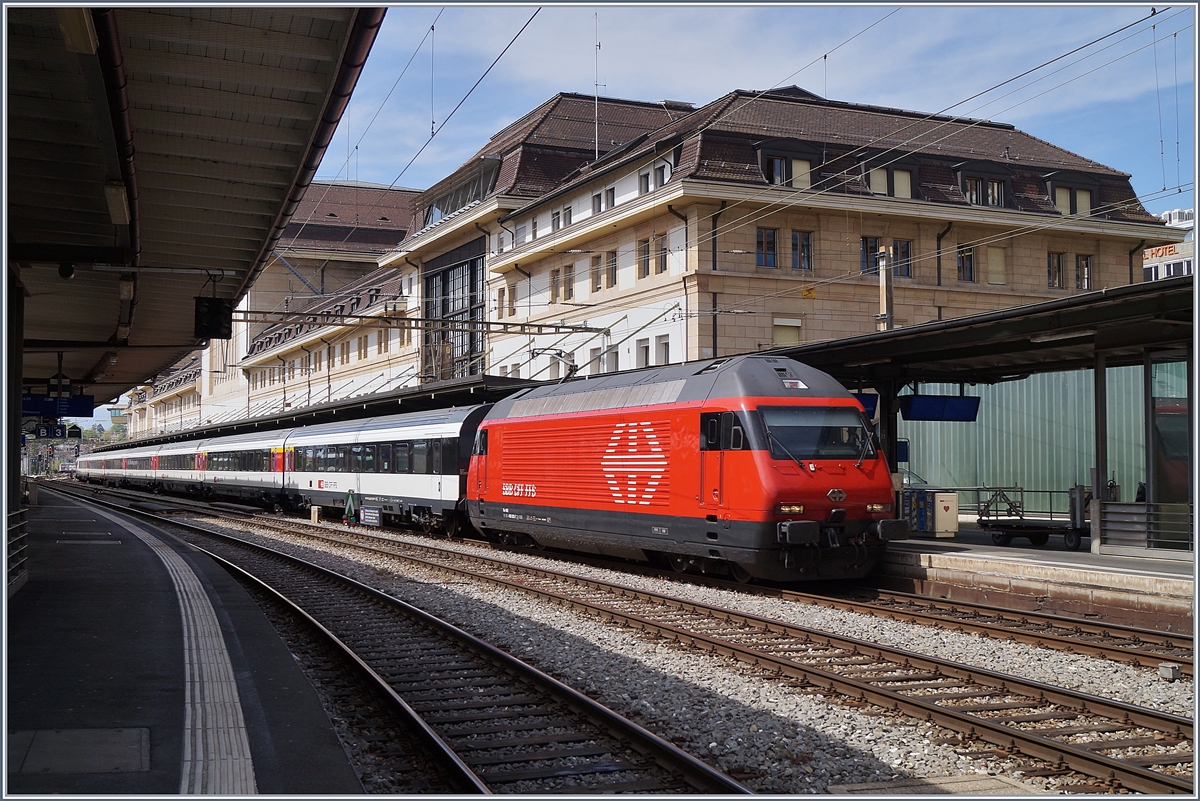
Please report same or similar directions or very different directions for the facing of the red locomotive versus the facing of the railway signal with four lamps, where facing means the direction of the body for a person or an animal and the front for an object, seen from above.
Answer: same or similar directions

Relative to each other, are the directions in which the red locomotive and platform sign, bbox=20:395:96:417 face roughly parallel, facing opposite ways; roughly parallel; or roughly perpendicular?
roughly parallel

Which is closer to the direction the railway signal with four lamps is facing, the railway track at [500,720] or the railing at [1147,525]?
the railway track

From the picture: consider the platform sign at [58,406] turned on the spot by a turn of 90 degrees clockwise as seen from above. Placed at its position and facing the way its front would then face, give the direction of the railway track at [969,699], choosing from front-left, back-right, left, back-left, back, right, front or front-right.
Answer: left

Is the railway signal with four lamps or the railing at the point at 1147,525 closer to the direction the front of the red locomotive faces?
the railing

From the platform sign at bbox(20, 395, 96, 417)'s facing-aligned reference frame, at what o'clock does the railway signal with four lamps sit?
The railway signal with four lamps is roughly at 12 o'clock from the platform sign.

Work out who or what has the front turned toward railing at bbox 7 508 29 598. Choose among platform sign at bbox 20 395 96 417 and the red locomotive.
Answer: the platform sign

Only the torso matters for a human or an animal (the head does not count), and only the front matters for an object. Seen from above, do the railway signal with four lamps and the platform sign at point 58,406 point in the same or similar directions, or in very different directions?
same or similar directions

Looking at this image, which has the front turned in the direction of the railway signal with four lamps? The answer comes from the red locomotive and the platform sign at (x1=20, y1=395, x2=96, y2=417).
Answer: the platform sign

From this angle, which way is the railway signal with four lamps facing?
toward the camera

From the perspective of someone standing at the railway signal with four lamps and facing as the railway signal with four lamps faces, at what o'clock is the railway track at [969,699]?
The railway track is roughly at 11 o'clock from the railway signal with four lamps.

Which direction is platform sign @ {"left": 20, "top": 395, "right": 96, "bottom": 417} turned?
toward the camera

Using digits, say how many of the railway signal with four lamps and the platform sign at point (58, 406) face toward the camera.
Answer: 2

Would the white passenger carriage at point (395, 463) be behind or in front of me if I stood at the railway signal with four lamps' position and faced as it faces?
behind

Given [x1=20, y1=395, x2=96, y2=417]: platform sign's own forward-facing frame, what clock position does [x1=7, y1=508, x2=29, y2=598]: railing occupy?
The railing is roughly at 12 o'clock from the platform sign.
